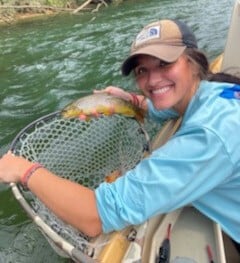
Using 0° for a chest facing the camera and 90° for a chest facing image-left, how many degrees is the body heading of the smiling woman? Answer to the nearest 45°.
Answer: approximately 90°
